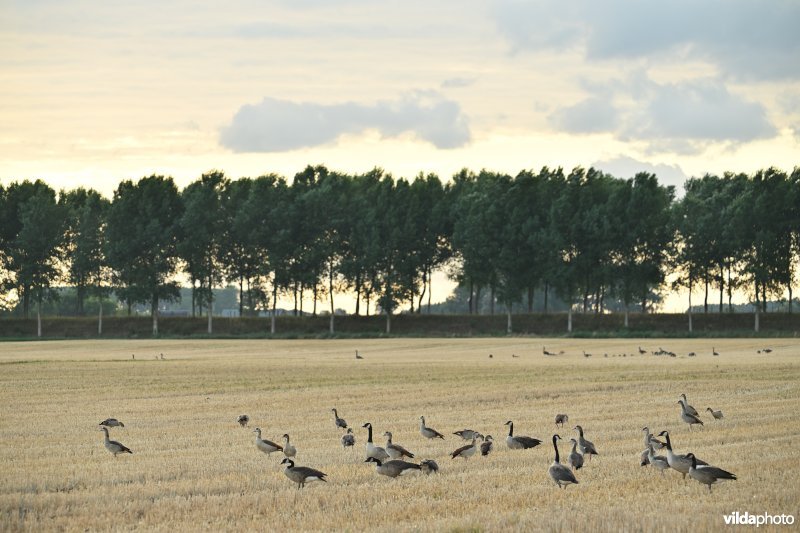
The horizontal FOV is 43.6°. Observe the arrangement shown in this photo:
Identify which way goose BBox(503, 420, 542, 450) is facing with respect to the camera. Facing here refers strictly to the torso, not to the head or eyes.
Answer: to the viewer's left

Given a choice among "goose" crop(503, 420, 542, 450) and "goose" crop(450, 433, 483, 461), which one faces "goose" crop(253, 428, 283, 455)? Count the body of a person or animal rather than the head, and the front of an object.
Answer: "goose" crop(503, 420, 542, 450)

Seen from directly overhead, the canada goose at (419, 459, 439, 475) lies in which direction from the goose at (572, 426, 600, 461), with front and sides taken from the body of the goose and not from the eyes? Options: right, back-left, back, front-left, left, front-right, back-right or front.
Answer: front-left

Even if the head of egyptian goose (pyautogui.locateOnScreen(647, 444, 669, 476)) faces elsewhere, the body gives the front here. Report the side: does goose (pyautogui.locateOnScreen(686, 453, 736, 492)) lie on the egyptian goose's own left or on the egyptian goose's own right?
on the egyptian goose's own left

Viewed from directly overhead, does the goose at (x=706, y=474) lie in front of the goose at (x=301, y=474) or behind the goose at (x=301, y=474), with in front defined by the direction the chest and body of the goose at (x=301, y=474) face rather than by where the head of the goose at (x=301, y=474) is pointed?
behind

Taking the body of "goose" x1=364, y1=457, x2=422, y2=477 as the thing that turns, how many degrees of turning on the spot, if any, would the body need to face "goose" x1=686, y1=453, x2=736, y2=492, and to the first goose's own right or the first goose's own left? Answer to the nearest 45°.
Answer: approximately 180°

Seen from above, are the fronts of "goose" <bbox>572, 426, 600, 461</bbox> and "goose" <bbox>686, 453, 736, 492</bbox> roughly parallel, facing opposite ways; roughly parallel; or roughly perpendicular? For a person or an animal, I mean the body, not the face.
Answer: roughly parallel

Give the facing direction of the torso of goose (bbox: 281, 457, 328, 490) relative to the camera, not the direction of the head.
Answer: to the viewer's left

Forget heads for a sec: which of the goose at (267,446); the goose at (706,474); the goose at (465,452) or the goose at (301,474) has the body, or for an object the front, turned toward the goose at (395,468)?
the goose at (706,474)

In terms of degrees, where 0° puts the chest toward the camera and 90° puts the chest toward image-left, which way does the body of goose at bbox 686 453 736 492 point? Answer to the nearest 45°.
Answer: approximately 90°

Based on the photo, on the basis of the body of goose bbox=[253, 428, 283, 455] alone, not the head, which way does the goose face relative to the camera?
to the viewer's left

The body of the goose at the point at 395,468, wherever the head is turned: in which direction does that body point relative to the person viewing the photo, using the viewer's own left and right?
facing to the left of the viewer

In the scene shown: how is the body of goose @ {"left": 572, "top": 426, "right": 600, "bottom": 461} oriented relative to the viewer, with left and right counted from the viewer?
facing to the left of the viewer

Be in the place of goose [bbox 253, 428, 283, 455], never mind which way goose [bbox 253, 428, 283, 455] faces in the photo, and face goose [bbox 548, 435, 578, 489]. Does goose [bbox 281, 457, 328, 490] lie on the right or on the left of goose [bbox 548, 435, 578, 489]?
right

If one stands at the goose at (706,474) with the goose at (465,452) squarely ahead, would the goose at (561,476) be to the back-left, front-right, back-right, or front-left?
front-left
